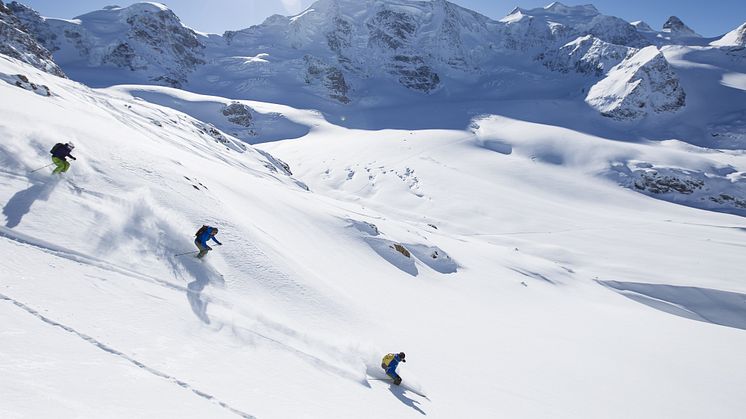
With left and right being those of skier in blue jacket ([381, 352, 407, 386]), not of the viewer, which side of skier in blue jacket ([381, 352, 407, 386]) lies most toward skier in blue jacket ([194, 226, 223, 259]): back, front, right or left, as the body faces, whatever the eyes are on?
back

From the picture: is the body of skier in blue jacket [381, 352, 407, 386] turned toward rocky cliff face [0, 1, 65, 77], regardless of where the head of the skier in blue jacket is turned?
no

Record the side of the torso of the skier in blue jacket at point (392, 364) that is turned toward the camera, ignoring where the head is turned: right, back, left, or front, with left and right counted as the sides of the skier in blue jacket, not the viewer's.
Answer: right
